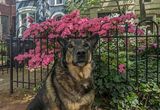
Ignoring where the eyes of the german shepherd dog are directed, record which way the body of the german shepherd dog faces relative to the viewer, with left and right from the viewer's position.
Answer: facing the viewer and to the right of the viewer

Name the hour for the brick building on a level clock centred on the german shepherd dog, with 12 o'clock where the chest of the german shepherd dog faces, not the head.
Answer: The brick building is roughly at 7 o'clock from the german shepherd dog.
